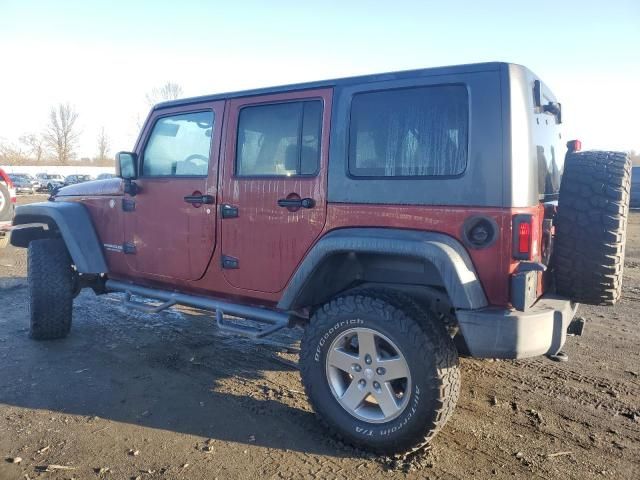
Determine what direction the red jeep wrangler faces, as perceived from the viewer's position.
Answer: facing away from the viewer and to the left of the viewer

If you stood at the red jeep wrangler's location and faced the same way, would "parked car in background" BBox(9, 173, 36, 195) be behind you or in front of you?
in front

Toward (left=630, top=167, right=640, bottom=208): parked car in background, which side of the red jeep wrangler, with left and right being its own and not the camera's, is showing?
right

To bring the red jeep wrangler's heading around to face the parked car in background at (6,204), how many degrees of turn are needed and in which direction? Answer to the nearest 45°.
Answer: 0° — it already faces it
